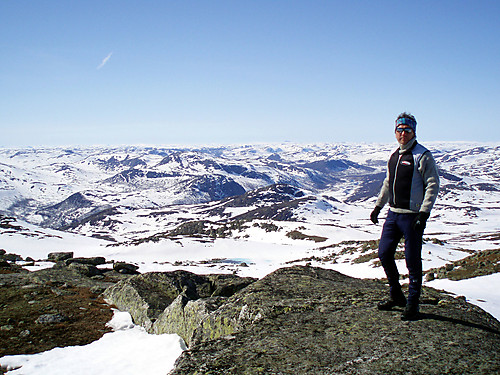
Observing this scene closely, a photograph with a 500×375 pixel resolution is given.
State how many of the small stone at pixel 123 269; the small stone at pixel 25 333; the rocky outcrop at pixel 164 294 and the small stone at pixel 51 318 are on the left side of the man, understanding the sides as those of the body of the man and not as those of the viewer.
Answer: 0

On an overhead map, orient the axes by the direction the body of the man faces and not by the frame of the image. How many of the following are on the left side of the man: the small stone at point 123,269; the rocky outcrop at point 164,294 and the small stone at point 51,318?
0

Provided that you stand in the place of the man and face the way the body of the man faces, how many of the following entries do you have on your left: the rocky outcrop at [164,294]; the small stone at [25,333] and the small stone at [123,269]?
0

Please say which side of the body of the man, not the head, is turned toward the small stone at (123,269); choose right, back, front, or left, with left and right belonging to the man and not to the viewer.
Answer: right

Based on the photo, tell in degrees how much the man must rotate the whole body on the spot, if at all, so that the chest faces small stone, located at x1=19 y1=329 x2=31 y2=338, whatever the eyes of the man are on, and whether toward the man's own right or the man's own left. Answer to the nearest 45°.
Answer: approximately 45° to the man's own right

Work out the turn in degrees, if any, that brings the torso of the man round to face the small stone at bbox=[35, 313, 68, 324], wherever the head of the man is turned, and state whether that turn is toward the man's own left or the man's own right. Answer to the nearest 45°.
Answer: approximately 45° to the man's own right
